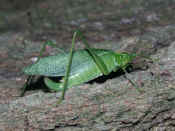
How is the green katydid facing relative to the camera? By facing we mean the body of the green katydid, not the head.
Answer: to the viewer's right
